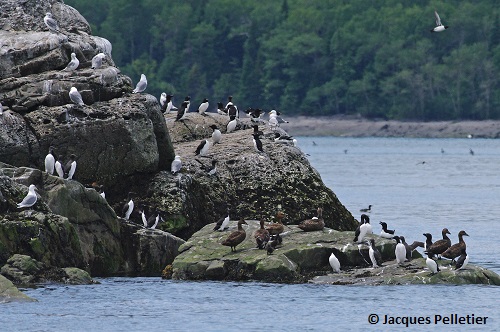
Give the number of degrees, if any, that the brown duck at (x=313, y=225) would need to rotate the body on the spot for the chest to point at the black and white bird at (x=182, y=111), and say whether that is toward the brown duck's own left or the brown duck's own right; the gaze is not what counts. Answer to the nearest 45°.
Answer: approximately 135° to the brown duck's own left

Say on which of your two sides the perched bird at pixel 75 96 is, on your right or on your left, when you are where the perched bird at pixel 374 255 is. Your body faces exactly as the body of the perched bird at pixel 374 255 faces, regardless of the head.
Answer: on your right

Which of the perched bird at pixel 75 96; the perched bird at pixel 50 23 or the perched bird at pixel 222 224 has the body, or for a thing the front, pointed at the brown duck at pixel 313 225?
the perched bird at pixel 222 224

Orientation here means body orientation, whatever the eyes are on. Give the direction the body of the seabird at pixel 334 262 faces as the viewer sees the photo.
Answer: toward the camera

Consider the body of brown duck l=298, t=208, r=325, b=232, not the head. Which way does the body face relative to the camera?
to the viewer's right

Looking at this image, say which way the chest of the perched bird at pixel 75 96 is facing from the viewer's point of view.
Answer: to the viewer's left

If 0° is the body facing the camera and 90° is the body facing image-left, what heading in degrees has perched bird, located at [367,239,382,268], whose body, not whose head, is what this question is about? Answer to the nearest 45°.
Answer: approximately 45°
